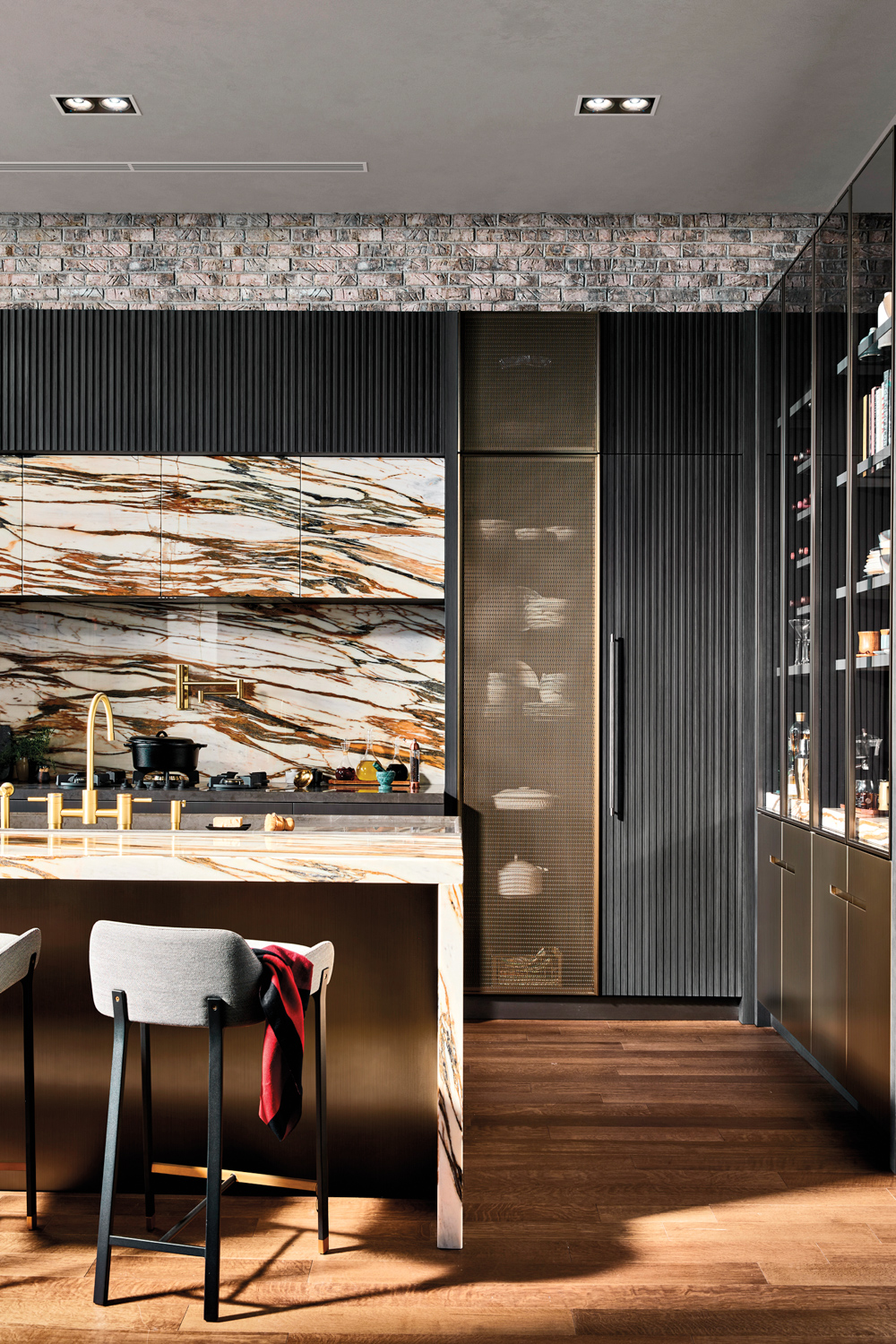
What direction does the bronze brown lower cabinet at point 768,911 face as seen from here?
to the viewer's left

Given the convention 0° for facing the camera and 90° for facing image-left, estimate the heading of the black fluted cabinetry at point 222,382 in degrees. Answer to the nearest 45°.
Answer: approximately 0°

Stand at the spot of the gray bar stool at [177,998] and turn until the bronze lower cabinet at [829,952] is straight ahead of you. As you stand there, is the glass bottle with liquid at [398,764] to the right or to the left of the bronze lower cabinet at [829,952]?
left

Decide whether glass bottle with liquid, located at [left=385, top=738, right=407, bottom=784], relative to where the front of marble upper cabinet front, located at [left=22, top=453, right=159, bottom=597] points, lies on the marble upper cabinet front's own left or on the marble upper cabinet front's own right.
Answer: on the marble upper cabinet front's own left

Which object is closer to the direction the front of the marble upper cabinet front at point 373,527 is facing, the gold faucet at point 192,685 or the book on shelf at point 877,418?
the book on shelf

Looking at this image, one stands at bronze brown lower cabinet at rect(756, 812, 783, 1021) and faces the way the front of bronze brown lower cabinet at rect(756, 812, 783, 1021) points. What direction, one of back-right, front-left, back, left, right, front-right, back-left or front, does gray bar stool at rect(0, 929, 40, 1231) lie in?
front-left

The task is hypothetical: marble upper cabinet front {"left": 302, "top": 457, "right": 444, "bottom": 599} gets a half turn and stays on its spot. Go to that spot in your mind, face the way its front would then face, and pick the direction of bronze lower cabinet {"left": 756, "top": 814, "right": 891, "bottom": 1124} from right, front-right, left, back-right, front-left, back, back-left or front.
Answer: back-right

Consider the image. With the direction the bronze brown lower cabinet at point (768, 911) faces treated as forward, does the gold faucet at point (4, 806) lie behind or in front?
in front
